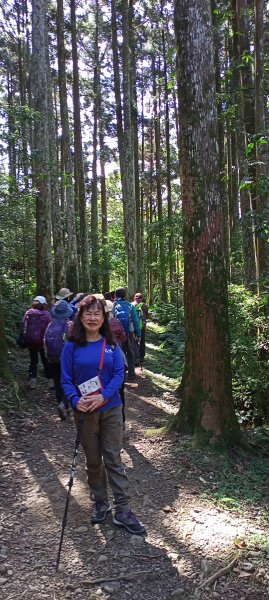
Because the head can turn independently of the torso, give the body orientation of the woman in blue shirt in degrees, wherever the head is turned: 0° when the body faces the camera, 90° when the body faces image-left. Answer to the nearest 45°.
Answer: approximately 0°

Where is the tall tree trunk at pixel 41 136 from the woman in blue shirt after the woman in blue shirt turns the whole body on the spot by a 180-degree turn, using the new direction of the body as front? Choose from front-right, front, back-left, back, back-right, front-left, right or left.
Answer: front

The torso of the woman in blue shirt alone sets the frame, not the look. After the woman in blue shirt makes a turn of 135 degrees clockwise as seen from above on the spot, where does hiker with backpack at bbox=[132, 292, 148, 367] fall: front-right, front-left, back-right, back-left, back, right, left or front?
front-right

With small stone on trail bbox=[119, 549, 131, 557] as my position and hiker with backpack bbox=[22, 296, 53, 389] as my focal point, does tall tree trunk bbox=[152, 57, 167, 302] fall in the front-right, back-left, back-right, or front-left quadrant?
front-right

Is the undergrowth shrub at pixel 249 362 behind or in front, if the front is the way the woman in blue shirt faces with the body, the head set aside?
behind

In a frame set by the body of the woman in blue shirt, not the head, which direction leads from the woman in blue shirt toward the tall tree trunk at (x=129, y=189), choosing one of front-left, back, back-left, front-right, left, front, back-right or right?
back
